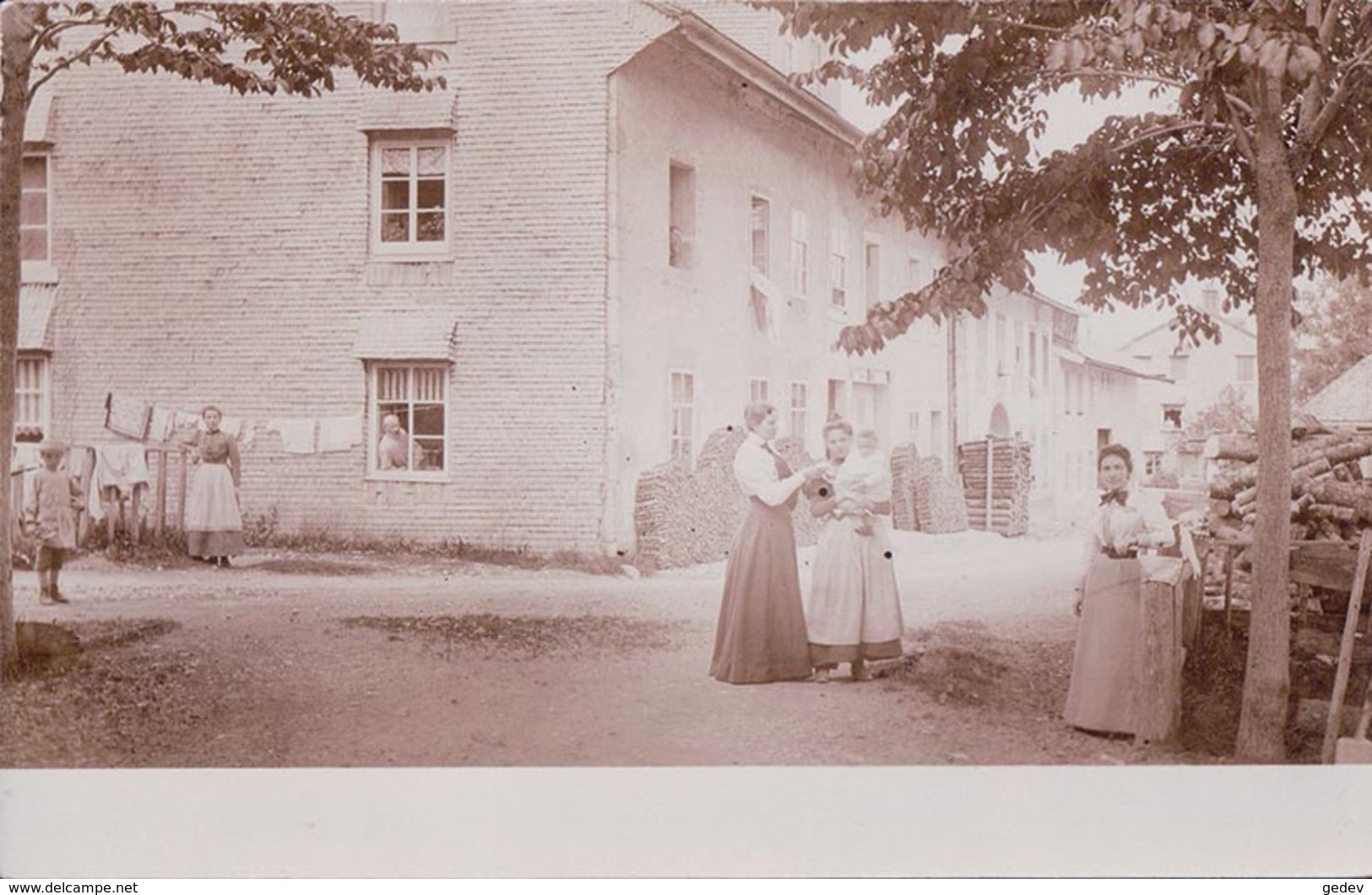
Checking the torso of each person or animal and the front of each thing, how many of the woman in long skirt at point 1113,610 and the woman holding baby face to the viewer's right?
0

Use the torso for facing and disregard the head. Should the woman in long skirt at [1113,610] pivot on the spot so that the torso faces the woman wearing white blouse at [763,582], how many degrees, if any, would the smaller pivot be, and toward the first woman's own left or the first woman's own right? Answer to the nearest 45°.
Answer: approximately 90° to the first woman's own right

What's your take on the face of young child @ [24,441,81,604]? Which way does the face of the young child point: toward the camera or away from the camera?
toward the camera

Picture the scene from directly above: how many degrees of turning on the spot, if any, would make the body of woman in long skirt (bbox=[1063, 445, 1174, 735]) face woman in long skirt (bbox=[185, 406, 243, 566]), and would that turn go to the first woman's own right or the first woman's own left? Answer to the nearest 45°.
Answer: approximately 90° to the first woman's own right

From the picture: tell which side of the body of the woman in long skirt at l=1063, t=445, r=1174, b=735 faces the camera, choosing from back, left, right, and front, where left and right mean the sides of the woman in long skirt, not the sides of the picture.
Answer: front

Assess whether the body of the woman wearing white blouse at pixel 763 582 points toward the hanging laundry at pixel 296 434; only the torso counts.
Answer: no

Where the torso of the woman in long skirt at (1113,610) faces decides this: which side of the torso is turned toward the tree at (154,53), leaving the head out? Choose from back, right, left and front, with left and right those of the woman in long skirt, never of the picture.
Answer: right

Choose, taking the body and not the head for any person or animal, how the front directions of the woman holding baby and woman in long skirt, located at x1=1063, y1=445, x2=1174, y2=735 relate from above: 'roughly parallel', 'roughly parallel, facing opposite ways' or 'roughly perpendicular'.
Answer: roughly parallel

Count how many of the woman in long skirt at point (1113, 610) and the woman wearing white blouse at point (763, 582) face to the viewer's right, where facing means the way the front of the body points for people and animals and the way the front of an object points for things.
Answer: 1

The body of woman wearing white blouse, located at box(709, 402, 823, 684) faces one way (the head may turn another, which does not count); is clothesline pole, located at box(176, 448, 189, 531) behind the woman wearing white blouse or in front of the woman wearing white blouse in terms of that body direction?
behind

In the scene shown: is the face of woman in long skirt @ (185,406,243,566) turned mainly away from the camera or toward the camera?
toward the camera

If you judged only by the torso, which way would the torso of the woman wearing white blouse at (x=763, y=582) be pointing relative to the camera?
to the viewer's right

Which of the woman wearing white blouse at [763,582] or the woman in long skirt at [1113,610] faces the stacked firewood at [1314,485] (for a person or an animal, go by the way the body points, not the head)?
the woman wearing white blouse

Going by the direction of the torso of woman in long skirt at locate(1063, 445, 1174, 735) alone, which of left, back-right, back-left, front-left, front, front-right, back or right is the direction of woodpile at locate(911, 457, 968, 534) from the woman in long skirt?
back

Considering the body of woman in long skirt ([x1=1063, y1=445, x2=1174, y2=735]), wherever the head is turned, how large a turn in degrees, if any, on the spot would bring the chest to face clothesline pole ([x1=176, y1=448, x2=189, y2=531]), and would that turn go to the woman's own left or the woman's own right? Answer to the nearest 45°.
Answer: approximately 90° to the woman's own right

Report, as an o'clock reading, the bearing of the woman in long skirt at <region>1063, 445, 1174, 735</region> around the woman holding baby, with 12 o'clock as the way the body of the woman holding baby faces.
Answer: The woman in long skirt is roughly at 9 o'clock from the woman holding baby.

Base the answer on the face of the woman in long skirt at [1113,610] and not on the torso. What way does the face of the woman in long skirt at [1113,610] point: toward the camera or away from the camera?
toward the camera

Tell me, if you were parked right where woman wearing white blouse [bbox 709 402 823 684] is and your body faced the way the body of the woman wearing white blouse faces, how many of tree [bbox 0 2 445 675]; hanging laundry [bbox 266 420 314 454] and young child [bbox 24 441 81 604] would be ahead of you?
0
